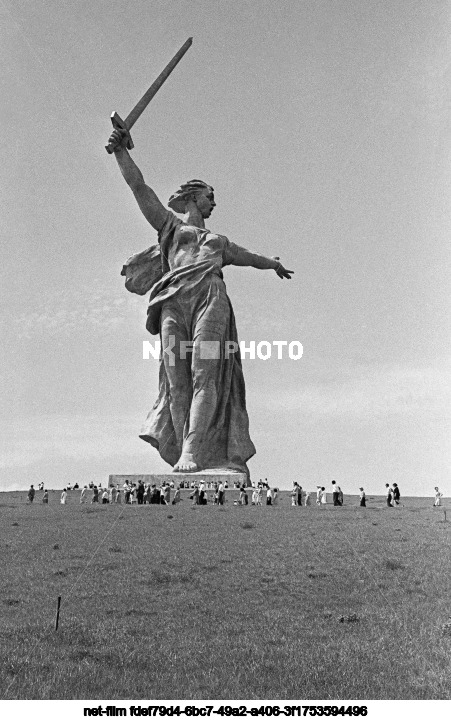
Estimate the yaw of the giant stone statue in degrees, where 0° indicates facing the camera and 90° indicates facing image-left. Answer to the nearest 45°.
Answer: approximately 0°
